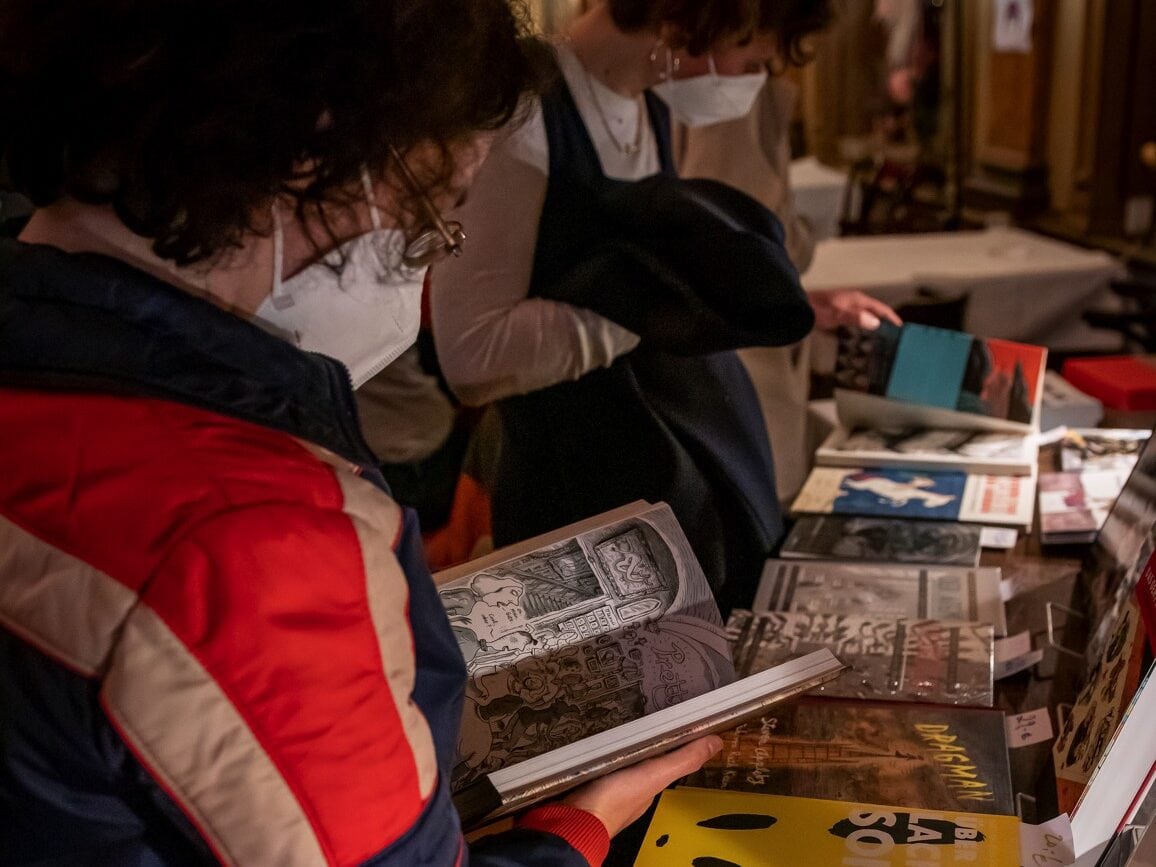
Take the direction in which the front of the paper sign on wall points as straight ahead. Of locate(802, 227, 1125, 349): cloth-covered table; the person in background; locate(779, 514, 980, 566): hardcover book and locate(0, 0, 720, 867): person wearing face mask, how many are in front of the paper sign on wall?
4

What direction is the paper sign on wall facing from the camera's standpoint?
toward the camera

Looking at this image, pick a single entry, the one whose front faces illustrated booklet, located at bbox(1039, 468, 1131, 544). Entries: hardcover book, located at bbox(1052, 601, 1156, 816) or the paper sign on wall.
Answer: the paper sign on wall

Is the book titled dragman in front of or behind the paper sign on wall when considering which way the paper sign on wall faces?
in front

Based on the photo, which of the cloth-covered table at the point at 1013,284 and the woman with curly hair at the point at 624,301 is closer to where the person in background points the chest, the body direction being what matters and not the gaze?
the cloth-covered table

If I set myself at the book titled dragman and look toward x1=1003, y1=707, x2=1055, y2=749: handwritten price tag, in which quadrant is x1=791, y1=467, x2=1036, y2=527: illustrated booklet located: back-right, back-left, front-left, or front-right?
front-left

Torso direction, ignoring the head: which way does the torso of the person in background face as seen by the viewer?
to the viewer's right

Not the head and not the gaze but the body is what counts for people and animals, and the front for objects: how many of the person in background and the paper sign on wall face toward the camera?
1

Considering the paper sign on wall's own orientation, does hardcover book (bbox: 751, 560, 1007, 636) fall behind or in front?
in front

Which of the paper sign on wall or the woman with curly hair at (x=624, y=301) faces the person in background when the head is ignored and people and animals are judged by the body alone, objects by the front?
the paper sign on wall

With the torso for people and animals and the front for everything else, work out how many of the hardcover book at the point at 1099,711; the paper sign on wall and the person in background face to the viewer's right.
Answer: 1

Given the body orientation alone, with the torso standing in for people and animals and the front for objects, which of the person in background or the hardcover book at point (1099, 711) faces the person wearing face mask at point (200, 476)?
the hardcover book

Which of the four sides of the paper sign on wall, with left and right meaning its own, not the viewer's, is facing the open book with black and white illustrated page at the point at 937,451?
front

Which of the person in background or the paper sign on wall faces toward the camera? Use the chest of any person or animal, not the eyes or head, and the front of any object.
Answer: the paper sign on wall

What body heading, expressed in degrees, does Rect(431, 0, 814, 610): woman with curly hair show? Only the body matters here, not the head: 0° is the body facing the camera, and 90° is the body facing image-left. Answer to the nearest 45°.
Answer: approximately 315°
